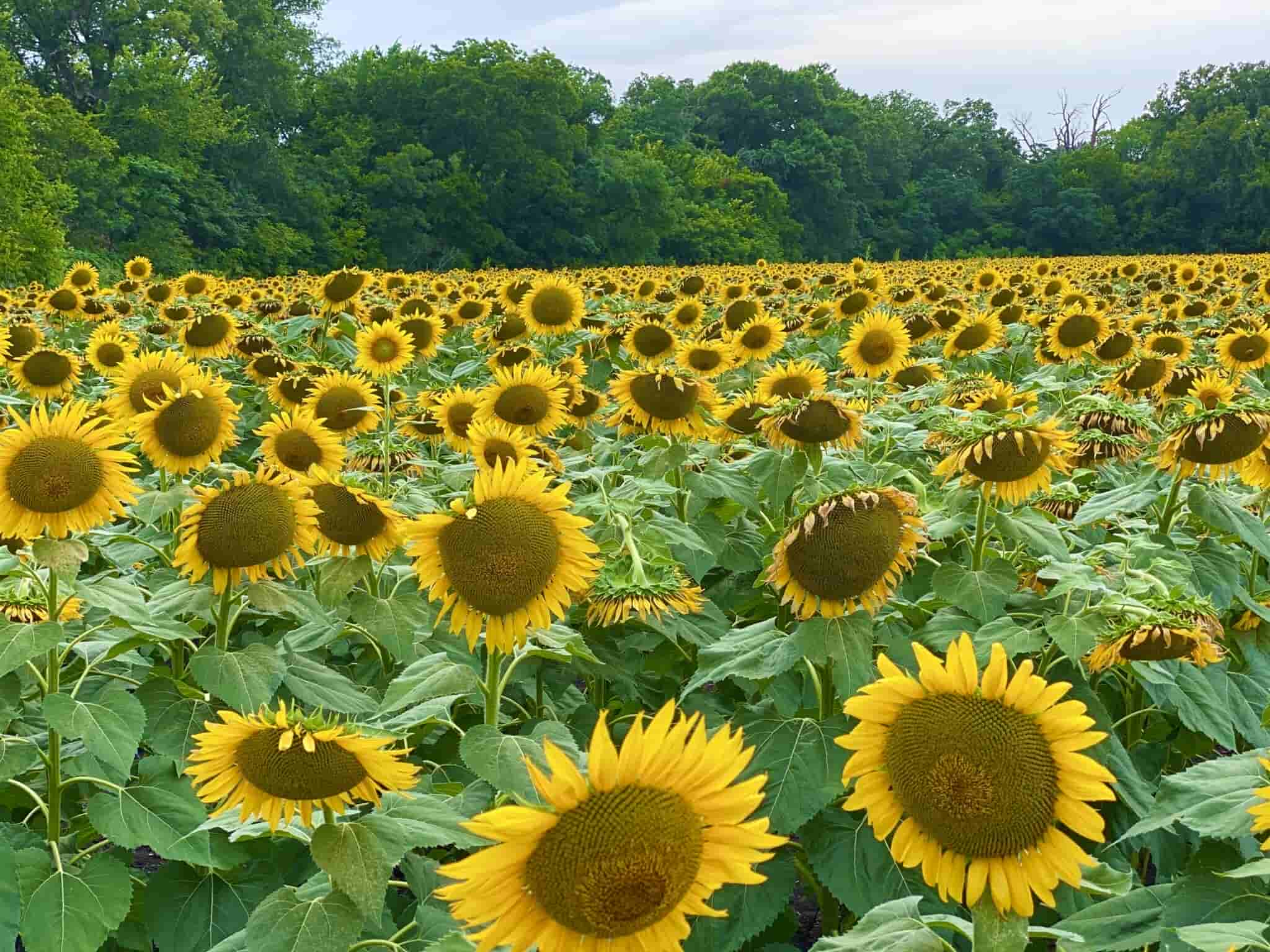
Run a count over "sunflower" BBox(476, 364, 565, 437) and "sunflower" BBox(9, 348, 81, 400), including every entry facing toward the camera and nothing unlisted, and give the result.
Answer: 2

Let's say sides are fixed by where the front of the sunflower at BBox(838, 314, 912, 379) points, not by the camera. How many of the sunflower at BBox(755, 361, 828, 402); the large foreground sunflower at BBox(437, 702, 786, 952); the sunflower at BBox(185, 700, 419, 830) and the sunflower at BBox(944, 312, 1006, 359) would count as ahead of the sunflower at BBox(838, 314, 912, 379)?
3

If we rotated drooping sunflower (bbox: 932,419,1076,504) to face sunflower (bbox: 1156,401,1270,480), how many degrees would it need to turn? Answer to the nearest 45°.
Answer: approximately 135° to its left

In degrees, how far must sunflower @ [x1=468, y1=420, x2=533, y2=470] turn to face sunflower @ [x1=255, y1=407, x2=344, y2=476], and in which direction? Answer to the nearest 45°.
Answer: approximately 90° to its right

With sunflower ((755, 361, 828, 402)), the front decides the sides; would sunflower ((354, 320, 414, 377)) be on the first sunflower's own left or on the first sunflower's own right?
on the first sunflower's own right

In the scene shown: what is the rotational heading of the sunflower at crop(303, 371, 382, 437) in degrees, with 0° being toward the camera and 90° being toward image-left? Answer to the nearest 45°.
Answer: approximately 0°
